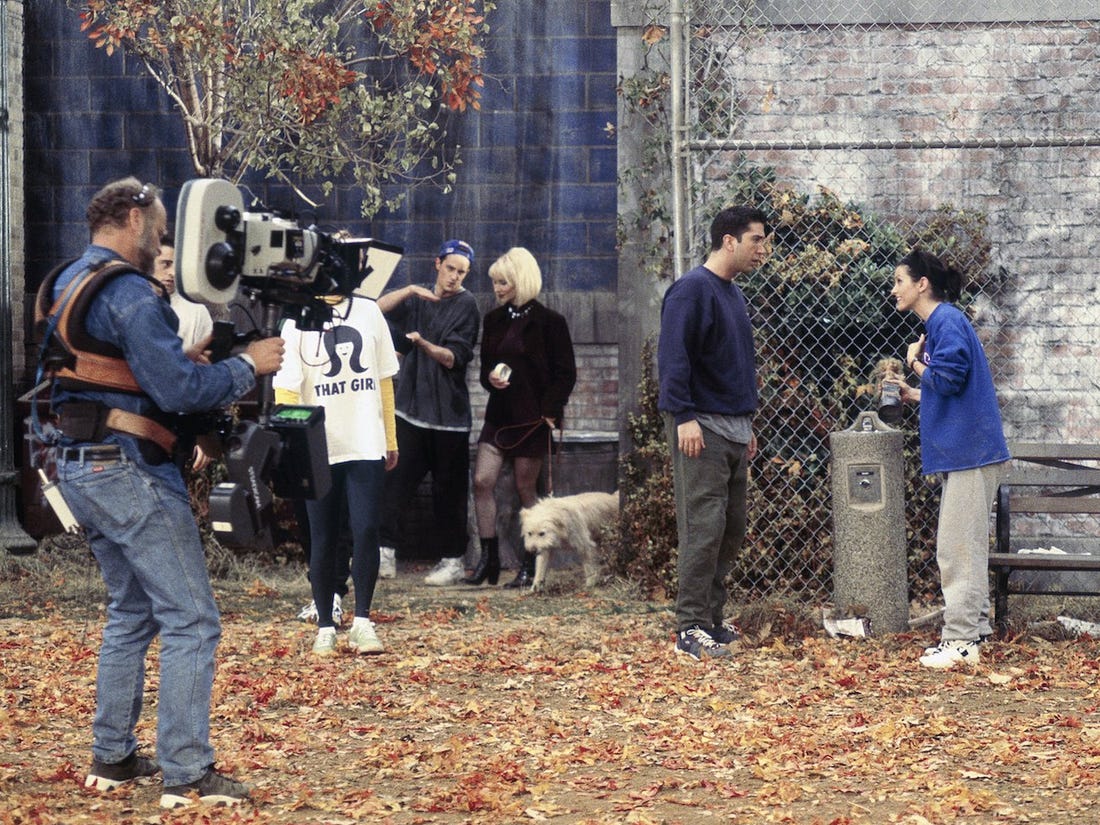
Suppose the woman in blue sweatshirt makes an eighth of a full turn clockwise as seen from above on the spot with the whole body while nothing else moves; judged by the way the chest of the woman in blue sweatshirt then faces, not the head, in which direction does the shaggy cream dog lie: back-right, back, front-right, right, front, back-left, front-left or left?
front

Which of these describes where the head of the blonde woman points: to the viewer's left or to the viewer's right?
to the viewer's left

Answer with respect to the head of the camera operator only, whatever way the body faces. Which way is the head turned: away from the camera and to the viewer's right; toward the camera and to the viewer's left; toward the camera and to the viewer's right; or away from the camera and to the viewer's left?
away from the camera and to the viewer's right

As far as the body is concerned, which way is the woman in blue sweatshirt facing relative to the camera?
to the viewer's left

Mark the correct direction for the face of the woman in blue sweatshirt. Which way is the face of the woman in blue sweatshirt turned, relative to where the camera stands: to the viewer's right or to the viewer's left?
to the viewer's left

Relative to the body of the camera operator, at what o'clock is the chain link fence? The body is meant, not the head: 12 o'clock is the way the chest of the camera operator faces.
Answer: The chain link fence is roughly at 12 o'clock from the camera operator.

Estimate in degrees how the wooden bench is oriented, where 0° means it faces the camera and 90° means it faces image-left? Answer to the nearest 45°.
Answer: approximately 0°

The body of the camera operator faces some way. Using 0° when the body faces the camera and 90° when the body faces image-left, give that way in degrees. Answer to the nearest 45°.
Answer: approximately 225°

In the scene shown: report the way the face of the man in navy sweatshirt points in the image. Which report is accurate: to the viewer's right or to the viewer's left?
to the viewer's right

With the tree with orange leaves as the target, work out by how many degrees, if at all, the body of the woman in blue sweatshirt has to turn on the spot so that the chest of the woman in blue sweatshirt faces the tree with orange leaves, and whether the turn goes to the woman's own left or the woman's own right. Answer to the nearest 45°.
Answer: approximately 45° to the woman's own right

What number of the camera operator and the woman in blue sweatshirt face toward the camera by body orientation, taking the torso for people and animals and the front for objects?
0

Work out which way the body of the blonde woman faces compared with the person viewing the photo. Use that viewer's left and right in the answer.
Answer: facing the viewer and to the left of the viewer
